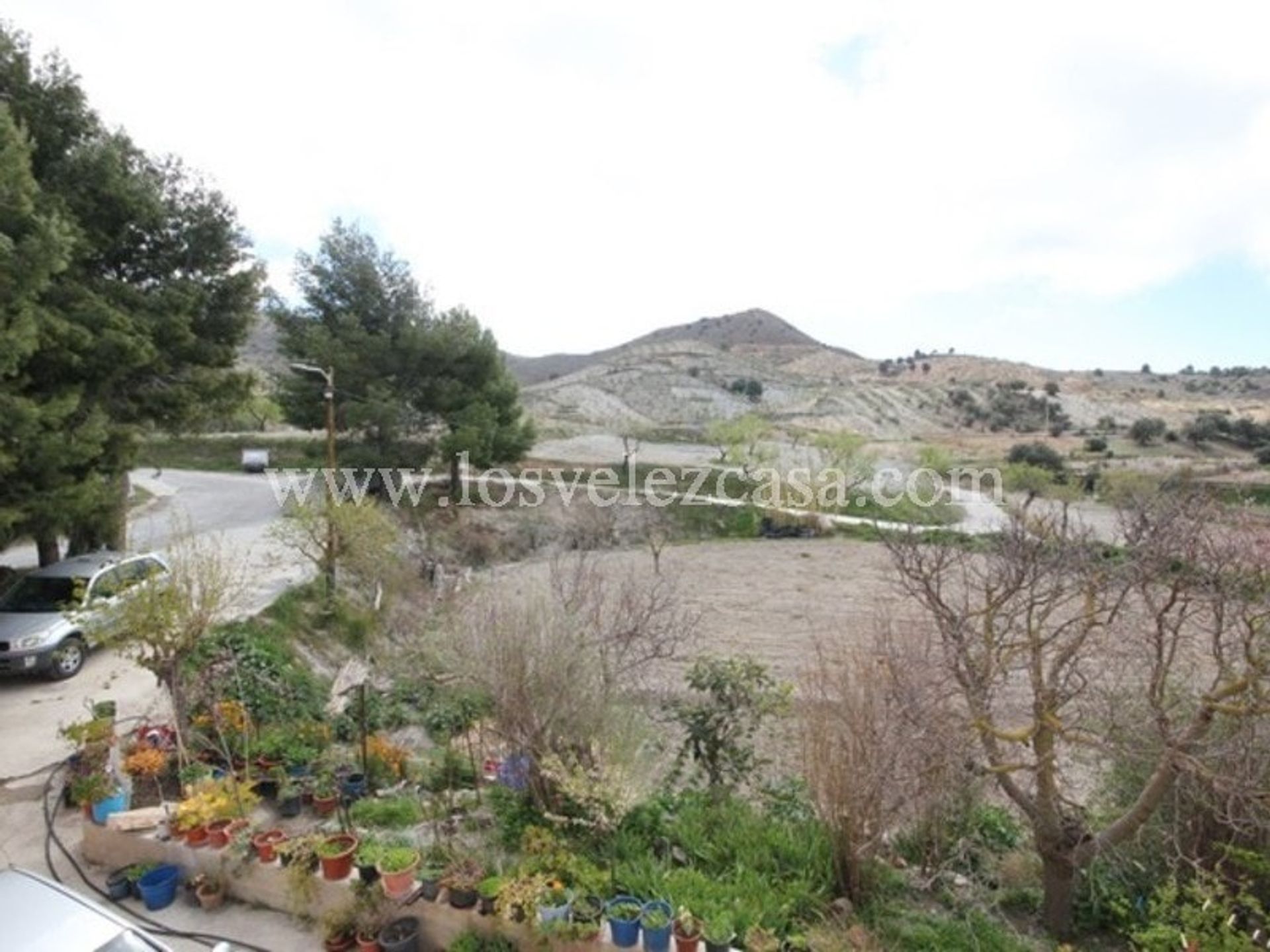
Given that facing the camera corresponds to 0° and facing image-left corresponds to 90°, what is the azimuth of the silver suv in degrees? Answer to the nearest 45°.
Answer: approximately 45°

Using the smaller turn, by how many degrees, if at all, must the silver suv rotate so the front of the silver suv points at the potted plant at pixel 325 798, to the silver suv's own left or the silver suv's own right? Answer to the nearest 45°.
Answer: approximately 45° to the silver suv's own left

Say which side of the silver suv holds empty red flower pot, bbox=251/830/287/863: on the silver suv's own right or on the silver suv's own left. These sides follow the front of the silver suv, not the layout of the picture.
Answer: on the silver suv's own left

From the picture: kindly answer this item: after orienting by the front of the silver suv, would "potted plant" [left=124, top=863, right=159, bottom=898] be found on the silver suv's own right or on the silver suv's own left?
on the silver suv's own left

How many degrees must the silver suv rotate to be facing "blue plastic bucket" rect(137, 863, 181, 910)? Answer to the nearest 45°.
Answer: approximately 45° to its left

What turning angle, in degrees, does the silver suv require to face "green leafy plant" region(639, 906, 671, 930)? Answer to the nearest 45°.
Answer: approximately 45° to its left

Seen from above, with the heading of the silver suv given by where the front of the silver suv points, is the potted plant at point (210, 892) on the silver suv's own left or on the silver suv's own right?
on the silver suv's own left

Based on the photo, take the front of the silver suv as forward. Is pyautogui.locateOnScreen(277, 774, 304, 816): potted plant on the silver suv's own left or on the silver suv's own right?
on the silver suv's own left

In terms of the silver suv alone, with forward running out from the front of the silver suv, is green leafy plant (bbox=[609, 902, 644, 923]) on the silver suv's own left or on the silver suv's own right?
on the silver suv's own left

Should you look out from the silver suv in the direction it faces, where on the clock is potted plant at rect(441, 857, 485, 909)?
The potted plant is roughly at 10 o'clock from the silver suv.

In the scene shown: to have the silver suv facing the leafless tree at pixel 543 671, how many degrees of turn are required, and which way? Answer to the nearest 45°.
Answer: approximately 90° to its left

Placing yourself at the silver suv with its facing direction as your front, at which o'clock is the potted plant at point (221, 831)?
The potted plant is roughly at 10 o'clock from the silver suv.

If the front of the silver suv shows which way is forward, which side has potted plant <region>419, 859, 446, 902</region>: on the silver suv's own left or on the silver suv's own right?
on the silver suv's own left
